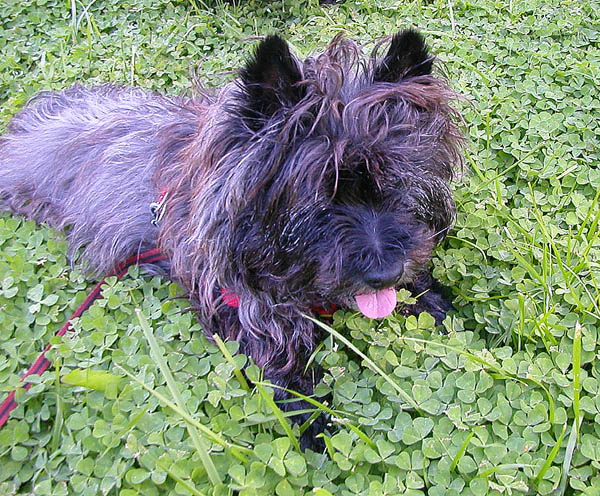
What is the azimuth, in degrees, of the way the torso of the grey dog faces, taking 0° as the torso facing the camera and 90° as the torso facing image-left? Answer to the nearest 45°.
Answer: approximately 315°
